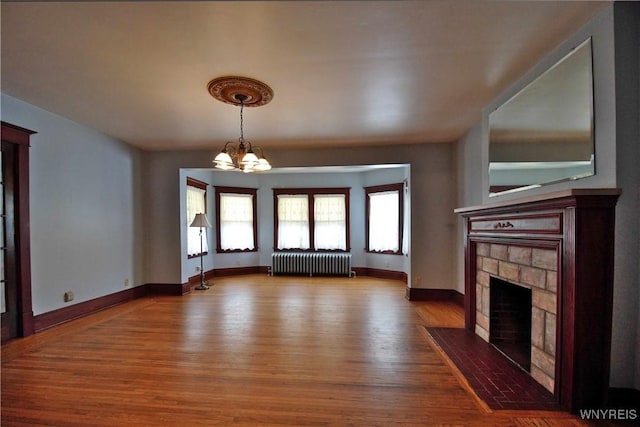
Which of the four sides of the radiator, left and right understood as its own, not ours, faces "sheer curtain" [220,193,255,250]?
right

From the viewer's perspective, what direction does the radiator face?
toward the camera

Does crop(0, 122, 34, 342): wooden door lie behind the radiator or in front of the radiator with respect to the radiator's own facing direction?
in front

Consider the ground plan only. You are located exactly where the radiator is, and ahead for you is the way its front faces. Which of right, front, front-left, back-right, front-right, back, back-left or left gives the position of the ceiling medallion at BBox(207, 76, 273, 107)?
front

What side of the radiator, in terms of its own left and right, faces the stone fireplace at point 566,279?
front
